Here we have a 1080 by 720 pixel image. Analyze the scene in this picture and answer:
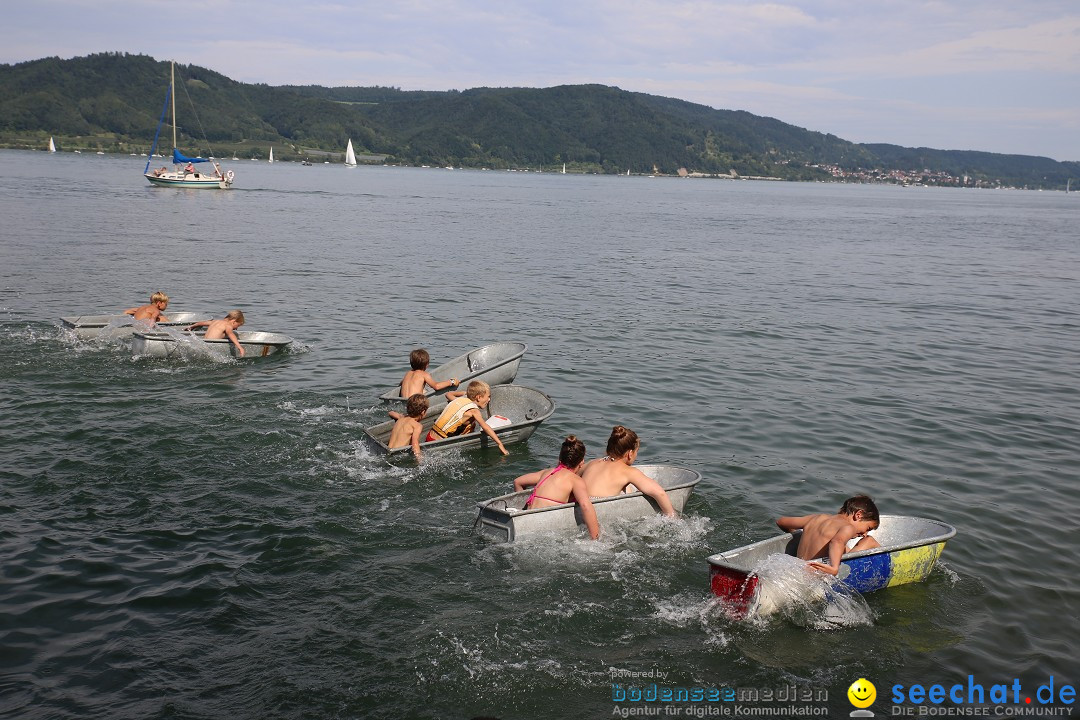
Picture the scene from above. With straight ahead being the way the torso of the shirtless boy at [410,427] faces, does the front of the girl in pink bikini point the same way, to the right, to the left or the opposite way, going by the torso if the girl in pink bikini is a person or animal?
the same way

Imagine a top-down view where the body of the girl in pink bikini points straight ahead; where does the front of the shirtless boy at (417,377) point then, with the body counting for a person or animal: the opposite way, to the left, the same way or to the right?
the same way

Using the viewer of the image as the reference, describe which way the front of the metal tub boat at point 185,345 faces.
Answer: facing to the right of the viewer

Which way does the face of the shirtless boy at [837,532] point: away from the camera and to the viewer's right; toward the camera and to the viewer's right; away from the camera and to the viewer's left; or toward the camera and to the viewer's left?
toward the camera and to the viewer's right

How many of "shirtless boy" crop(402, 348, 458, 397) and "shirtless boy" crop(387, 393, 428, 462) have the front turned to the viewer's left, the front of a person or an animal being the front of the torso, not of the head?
0

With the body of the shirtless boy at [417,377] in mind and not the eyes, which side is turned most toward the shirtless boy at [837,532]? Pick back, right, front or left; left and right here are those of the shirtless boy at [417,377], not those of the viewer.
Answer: right

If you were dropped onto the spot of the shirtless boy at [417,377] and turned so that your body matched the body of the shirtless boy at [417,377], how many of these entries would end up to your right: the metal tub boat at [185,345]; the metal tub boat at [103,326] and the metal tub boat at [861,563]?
1

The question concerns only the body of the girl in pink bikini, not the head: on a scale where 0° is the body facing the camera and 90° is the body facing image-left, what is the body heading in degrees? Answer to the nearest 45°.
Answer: approximately 225°

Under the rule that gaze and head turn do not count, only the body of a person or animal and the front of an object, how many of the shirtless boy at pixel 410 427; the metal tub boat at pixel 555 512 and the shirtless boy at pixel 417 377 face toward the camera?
0

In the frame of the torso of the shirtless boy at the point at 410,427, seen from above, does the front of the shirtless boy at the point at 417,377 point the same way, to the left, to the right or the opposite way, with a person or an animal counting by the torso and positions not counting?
the same way

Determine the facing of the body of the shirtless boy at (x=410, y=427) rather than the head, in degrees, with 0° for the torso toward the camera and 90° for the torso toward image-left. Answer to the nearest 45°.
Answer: approximately 225°

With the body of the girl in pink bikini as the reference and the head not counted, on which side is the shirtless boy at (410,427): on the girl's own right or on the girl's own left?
on the girl's own left

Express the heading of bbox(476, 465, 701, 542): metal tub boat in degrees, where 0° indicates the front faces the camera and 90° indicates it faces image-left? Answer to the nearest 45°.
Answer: approximately 225°

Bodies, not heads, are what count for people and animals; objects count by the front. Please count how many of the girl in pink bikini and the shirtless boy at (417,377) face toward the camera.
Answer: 0

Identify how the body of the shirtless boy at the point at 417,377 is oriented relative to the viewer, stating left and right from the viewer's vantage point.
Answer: facing away from the viewer and to the right of the viewer
